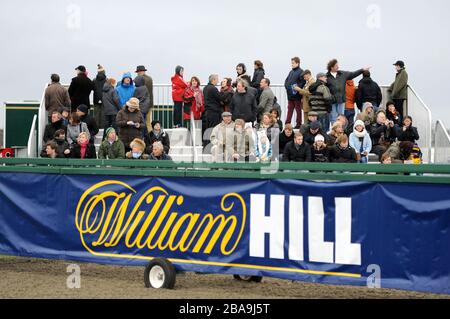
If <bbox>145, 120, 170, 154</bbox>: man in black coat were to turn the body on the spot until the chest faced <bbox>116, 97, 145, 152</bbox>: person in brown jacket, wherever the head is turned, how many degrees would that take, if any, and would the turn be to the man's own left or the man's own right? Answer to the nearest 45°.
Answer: approximately 45° to the man's own right

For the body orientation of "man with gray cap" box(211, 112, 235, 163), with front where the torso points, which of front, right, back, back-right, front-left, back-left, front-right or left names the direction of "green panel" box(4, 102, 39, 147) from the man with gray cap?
back-right

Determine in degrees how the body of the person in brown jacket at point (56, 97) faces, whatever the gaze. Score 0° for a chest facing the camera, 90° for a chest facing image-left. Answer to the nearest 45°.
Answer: approximately 180°

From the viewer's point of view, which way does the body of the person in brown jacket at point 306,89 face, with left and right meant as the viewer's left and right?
facing to the left of the viewer

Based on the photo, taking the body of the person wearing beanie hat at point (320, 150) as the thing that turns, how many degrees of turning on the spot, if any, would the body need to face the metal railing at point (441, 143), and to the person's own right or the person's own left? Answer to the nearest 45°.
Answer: approximately 135° to the person's own left

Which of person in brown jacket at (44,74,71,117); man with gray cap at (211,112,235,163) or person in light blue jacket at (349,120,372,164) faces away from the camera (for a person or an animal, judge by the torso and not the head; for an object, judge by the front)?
the person in brown jacket

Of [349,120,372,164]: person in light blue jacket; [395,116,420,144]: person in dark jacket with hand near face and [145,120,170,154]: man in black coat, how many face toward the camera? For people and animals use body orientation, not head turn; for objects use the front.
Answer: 3

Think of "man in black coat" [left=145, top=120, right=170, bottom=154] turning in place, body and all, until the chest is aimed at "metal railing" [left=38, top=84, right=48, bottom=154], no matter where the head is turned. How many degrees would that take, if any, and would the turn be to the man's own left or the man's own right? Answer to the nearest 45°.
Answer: approximately 135° to the man's own right

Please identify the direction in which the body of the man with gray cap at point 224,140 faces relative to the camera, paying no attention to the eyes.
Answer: toward the camera

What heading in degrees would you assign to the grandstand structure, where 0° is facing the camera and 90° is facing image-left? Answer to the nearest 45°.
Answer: approximately 0°
